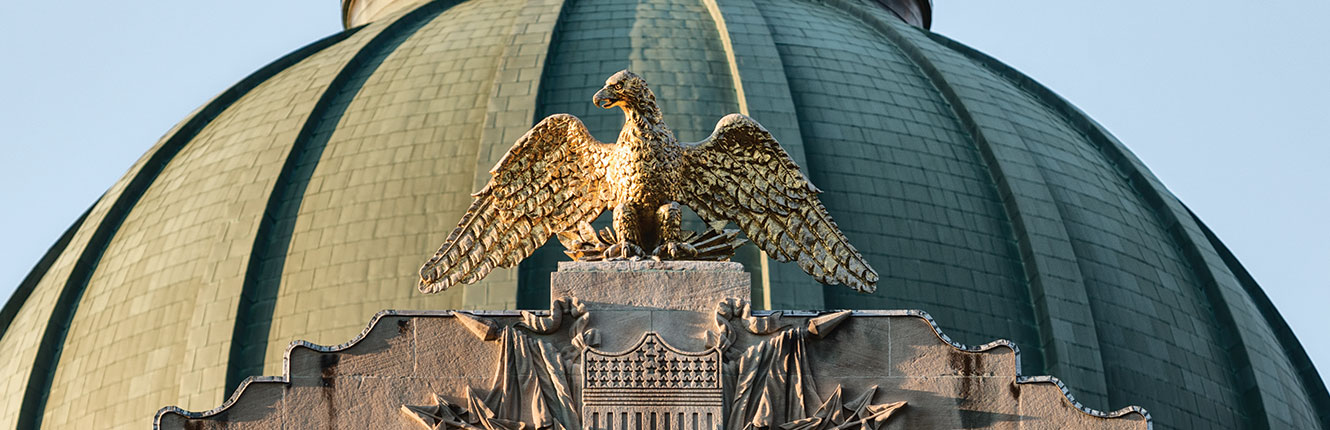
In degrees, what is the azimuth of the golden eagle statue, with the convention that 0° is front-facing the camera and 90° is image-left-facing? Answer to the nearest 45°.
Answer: approximately 0°

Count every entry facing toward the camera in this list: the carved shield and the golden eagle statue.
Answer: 2
